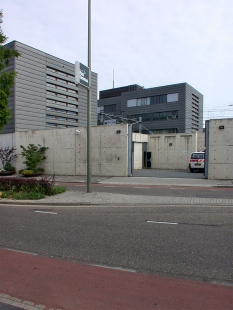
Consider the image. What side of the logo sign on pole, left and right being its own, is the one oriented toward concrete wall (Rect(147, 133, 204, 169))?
left

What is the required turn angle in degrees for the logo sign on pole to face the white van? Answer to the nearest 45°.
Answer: approximately 90° to its left
